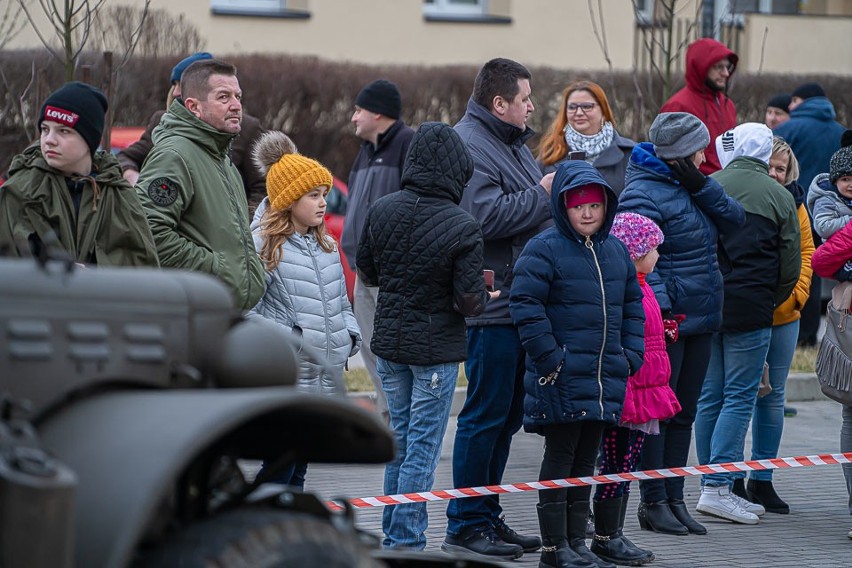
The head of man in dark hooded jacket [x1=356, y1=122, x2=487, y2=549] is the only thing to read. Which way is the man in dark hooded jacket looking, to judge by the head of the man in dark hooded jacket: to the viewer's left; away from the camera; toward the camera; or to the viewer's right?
away from the camera

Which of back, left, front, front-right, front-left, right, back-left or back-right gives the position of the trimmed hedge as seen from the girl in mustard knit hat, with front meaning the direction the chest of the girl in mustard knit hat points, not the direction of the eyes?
back-left

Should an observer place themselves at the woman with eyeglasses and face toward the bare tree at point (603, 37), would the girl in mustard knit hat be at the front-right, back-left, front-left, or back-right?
back-left

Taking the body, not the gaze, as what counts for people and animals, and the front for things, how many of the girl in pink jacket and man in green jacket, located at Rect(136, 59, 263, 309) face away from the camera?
0

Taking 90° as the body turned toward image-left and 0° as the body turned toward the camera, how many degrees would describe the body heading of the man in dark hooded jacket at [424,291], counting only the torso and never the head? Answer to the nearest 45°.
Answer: approximately 225°

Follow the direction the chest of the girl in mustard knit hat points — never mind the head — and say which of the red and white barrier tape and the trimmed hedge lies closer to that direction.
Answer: the red and white barrier tape

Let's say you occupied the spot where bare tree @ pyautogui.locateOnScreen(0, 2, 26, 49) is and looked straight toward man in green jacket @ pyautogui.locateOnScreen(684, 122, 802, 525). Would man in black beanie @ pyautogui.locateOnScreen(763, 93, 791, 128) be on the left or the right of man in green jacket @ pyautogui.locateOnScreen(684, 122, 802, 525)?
left

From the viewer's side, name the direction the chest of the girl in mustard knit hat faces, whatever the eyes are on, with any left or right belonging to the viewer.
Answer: facing the viewer and to the right of the viewer

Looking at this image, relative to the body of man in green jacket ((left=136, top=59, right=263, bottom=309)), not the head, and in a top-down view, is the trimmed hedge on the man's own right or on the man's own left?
on the man's own left
